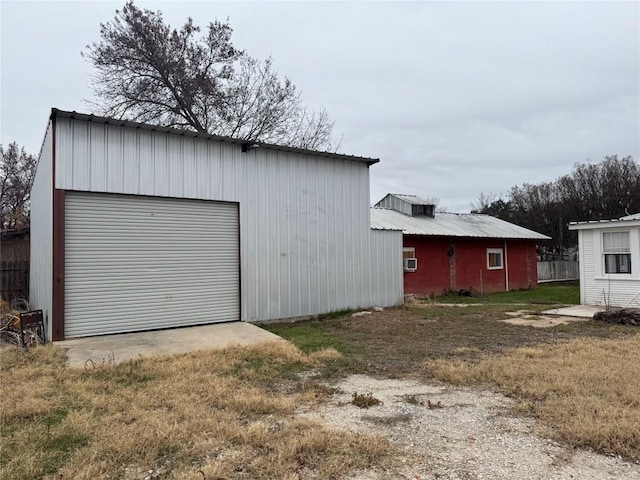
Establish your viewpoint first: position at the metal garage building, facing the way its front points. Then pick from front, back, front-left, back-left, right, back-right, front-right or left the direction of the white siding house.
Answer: front-left

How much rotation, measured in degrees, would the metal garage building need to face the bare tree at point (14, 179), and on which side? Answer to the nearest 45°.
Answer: approximately 180°

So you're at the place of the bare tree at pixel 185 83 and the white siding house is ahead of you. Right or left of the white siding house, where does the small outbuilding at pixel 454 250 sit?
left

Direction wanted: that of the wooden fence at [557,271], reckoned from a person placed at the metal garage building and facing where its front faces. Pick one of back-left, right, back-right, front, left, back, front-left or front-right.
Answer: left

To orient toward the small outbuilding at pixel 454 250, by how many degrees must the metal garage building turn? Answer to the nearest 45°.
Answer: approximately 90° to its left

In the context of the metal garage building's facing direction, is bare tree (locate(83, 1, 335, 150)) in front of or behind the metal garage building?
behind
